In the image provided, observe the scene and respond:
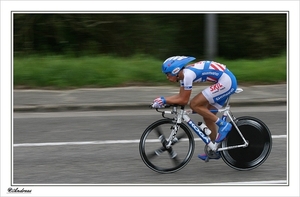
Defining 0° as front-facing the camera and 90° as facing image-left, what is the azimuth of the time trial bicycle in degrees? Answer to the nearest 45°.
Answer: approximately 90°

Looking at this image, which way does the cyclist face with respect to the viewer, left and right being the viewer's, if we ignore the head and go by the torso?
facing to the left of the viewer

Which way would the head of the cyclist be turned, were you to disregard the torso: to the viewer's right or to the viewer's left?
to the viewer's left
